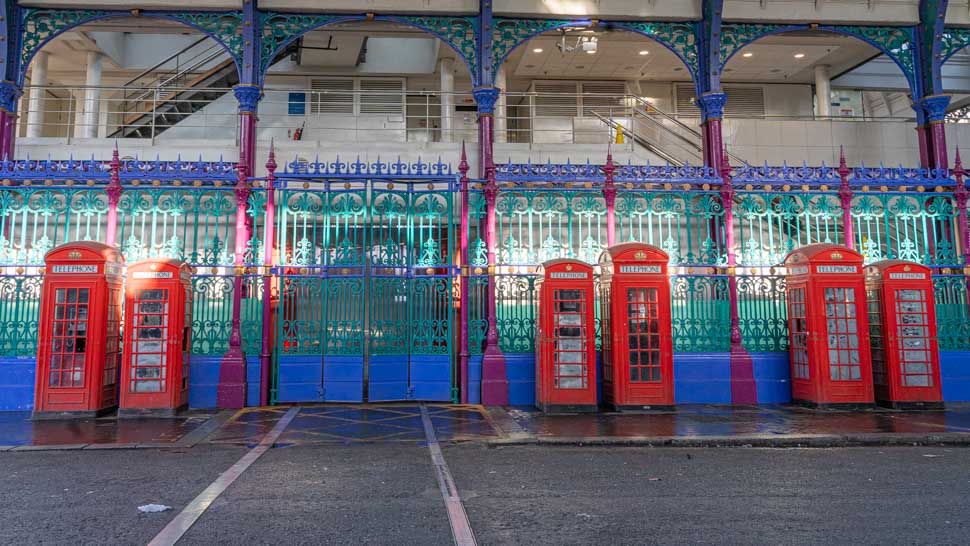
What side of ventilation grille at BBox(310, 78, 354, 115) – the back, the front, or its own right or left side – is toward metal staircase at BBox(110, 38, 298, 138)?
right

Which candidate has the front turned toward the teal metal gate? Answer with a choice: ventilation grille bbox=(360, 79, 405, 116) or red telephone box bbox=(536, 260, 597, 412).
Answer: the ventilation grille

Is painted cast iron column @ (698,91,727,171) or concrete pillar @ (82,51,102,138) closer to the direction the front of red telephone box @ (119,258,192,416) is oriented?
the painted cast iron column

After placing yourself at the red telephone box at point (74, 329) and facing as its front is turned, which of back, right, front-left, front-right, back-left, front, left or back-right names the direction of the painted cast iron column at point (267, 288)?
left

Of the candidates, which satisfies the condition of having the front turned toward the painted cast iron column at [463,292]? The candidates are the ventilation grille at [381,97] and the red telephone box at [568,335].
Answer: the ventilation grille

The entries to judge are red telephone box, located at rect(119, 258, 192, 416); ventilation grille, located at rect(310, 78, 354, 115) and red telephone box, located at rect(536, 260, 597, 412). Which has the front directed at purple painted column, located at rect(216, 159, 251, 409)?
the ventilation grille

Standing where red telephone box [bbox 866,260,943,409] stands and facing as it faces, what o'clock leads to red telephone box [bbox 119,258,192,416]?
red telephone box [bbox 119,258,192,416] is roughly at 2 o'clock from red telephone box [bbox 866,260,943,409].

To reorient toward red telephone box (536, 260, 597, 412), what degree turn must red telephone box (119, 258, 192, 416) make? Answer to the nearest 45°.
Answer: approximately 45° to its left

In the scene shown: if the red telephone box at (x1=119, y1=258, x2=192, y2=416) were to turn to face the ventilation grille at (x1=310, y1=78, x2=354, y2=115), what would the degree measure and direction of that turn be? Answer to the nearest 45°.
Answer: approximately 135° to its left
